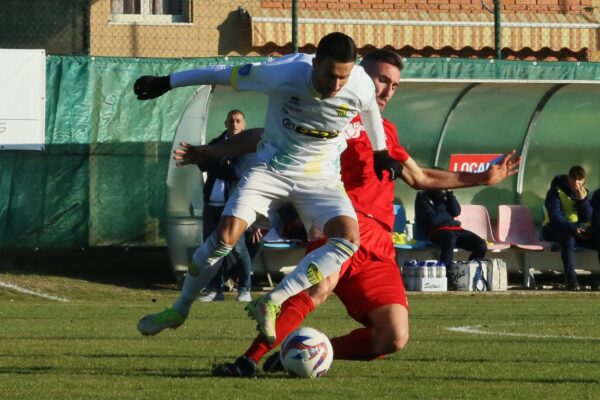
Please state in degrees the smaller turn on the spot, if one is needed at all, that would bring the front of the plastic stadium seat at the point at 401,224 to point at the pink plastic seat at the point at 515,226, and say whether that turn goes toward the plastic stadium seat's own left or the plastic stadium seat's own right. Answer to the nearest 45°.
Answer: approximately 45° to the plastic stadium seat's own left

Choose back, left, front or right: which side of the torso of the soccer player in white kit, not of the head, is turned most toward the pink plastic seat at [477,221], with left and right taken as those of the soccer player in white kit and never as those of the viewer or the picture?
back

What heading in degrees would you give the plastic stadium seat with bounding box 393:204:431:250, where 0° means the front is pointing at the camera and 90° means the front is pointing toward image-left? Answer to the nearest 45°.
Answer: approximately 315°

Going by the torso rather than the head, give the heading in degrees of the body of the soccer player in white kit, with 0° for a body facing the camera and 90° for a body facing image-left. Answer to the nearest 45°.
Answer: approximately 0°

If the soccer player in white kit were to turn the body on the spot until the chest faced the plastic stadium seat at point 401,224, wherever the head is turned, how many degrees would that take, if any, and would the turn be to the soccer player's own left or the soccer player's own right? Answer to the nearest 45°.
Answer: approximately 180°

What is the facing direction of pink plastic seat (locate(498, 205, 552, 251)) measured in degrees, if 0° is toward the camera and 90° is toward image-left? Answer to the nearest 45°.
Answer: approximately 315°

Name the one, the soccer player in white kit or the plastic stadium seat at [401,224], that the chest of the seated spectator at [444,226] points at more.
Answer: the soccer player in white kit
